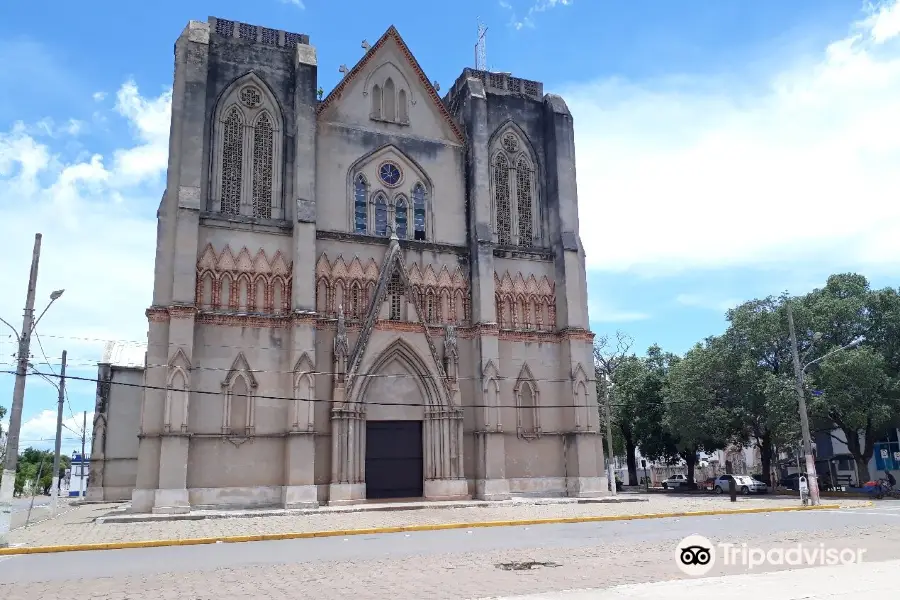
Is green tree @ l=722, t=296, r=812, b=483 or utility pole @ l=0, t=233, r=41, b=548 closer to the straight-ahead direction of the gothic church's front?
the utility pole

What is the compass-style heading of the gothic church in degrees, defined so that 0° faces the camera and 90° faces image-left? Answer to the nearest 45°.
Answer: approximately 0°

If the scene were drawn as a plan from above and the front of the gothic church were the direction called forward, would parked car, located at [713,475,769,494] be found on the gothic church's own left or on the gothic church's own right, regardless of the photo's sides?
on the gothic church's own left

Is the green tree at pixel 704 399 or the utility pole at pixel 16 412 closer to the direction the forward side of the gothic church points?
the utility pole

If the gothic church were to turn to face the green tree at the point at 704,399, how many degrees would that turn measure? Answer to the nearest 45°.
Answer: approximately 135° to its left

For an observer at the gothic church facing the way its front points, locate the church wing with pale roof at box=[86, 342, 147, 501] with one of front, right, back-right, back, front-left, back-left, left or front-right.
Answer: back-right

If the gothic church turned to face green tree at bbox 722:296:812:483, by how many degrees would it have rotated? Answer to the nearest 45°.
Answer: approximately 90° to its left

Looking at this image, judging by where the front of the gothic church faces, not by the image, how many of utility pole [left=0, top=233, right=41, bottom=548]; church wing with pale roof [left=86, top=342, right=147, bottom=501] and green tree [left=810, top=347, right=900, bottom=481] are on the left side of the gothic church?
1

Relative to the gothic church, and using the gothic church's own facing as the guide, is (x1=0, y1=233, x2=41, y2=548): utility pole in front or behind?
in front

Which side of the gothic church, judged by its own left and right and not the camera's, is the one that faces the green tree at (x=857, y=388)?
left
